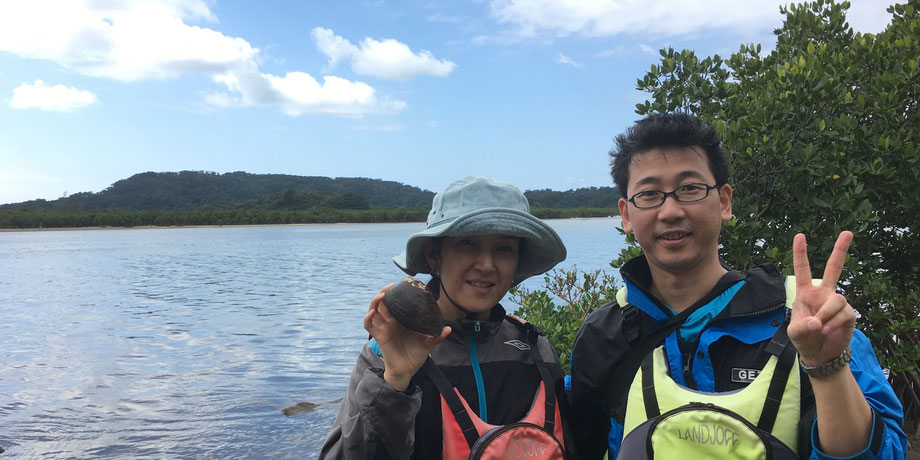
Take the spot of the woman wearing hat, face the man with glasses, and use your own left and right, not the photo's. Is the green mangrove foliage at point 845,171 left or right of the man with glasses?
left

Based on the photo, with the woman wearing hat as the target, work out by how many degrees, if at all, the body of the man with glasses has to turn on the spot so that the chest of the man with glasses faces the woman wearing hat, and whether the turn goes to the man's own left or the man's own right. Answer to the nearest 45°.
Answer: approximately 90° to the man's own right

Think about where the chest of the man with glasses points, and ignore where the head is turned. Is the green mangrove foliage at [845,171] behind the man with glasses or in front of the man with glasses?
behind

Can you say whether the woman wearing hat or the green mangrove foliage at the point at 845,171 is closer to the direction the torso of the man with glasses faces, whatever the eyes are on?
the woman wearing hat

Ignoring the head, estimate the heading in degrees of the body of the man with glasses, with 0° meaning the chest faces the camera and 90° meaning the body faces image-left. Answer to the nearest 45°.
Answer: approximately 0°
